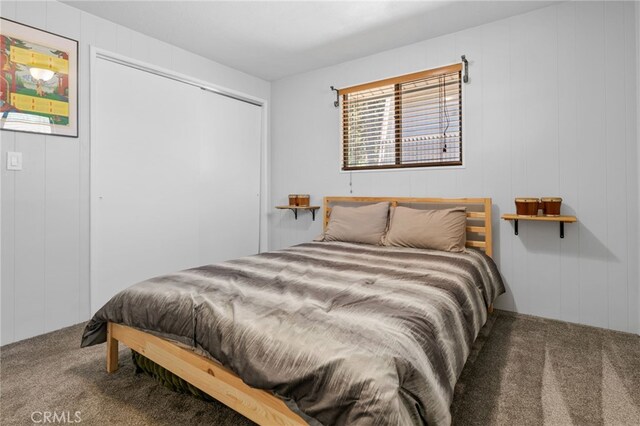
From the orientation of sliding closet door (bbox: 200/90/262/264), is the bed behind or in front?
in front

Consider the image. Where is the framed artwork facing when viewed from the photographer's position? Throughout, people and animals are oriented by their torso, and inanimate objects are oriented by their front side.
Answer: facing the viewer and to the right of the viewer

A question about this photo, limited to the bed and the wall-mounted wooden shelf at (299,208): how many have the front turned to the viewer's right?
0

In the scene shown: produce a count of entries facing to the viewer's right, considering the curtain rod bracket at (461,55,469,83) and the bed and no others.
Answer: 0

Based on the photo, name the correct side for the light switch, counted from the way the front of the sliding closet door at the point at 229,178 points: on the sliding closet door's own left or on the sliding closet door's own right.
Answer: on the sliding closet door's own right

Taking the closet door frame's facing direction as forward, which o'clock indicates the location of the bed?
The bed is roughly at 1 o'clock from the closet door frame.

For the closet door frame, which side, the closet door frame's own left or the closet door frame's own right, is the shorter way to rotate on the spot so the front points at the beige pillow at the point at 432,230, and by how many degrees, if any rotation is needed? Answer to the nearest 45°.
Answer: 0° — it already faces it

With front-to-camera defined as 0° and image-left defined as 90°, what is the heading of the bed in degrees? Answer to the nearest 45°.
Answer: approximately 45°

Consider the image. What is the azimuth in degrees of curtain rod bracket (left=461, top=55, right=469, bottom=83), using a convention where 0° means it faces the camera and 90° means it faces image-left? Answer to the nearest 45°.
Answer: approximately 45°

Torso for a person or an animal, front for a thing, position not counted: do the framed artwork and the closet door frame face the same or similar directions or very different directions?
same or similar directions

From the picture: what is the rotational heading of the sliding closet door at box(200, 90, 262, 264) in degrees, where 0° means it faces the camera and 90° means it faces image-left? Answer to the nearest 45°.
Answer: approximately 315°

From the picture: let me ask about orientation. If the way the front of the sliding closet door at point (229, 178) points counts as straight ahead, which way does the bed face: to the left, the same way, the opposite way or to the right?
to the right

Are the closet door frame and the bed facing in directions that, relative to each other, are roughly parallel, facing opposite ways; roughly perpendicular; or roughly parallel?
roughly perpendicular

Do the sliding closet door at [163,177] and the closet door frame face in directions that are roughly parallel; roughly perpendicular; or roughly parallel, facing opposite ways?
roughly parallel

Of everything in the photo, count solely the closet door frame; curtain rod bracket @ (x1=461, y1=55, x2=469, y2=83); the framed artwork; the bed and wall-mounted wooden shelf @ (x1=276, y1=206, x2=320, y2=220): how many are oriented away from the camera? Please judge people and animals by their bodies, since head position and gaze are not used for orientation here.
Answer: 0
